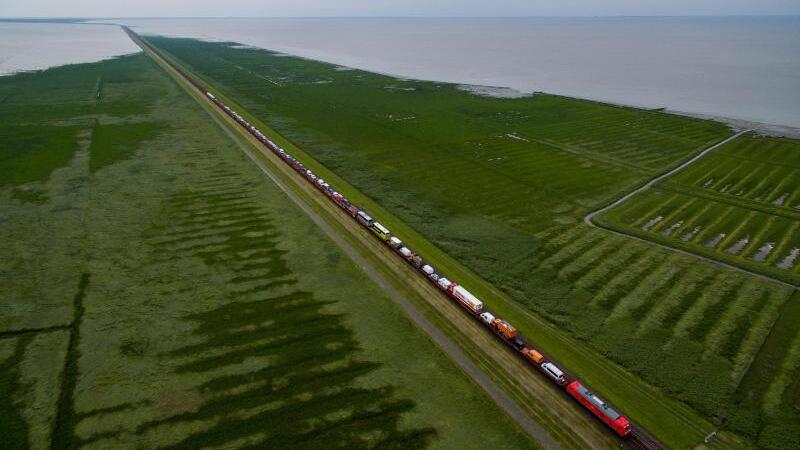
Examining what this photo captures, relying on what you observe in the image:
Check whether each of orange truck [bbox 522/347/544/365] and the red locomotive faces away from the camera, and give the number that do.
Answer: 0

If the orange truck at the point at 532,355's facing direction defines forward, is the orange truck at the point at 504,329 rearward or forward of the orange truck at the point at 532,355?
rearward

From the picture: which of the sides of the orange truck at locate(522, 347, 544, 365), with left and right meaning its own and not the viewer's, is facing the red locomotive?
front

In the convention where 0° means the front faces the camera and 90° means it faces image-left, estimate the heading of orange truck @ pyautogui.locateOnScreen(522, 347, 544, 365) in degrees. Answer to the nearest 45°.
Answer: approximately 315°

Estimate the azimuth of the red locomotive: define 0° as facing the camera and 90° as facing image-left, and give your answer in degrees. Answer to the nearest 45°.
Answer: approximately 315°

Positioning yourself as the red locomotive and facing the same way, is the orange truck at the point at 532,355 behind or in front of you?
behind

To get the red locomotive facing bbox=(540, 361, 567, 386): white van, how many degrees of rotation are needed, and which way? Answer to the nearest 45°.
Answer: approximately 180°
